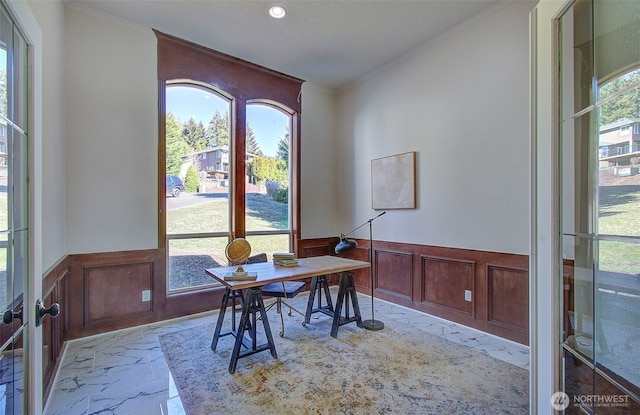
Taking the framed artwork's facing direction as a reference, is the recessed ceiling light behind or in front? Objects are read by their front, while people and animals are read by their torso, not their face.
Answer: in front

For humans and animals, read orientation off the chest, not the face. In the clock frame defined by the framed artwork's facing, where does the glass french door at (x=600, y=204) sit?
The glass french door is roughly at 10 o'clock from the framed artwork.

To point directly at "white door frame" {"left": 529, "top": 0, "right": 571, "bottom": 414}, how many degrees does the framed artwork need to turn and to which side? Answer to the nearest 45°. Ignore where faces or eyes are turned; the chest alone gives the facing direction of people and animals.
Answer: approximately 45° to its left

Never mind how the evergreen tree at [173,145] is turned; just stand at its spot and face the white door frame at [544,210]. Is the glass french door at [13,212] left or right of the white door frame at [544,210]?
right

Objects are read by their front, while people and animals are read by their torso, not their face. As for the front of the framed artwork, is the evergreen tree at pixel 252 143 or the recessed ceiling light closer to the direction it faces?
the recessed ceiling light

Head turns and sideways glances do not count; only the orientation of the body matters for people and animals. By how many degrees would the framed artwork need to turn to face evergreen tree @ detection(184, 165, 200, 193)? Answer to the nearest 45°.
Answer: approximately 45° to its right

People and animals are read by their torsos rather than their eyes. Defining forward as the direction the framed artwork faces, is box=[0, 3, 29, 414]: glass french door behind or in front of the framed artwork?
in front

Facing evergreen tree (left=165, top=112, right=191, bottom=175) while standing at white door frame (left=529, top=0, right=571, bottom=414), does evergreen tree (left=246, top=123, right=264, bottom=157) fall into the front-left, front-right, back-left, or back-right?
front-right

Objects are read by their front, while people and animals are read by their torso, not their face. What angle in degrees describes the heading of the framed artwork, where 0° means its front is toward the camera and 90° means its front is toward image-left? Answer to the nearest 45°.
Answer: approximately 45°

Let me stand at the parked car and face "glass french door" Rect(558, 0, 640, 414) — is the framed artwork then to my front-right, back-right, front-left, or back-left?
front-left
